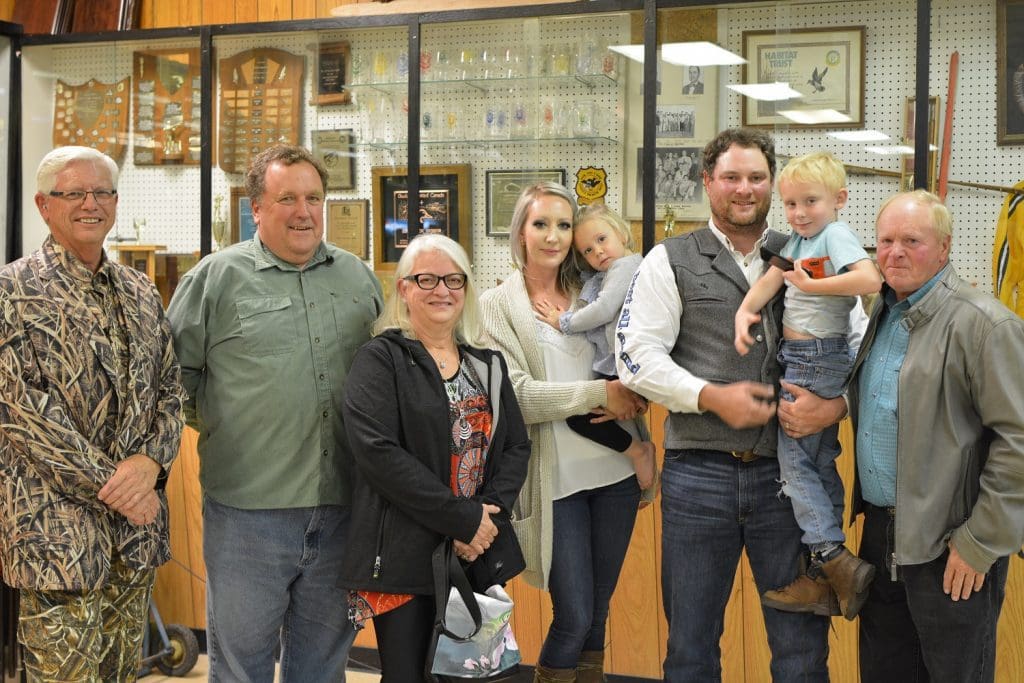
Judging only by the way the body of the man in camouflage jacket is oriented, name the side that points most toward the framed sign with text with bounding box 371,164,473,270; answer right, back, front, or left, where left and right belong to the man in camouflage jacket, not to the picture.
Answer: left

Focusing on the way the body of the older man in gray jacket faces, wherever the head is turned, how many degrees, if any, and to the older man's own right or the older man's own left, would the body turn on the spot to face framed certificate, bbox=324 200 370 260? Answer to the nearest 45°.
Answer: approximately 90° to the older man's own right

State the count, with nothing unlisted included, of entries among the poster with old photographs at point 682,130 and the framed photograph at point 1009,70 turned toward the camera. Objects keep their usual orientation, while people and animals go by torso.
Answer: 2

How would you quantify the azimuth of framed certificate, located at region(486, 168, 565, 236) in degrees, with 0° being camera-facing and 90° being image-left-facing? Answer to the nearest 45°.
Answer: approximately 0°

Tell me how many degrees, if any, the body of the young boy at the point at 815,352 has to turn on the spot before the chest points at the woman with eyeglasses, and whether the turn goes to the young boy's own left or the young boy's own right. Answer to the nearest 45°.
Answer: approximately 45° to the young boy's own right

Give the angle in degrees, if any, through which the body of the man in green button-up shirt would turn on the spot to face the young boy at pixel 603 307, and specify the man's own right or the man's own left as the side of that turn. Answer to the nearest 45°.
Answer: approximately 45° to the man's own left

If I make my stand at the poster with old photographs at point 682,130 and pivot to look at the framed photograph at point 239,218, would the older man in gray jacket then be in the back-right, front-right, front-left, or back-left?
back-left

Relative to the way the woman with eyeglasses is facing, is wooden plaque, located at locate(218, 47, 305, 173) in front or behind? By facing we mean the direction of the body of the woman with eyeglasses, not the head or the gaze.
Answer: behind
